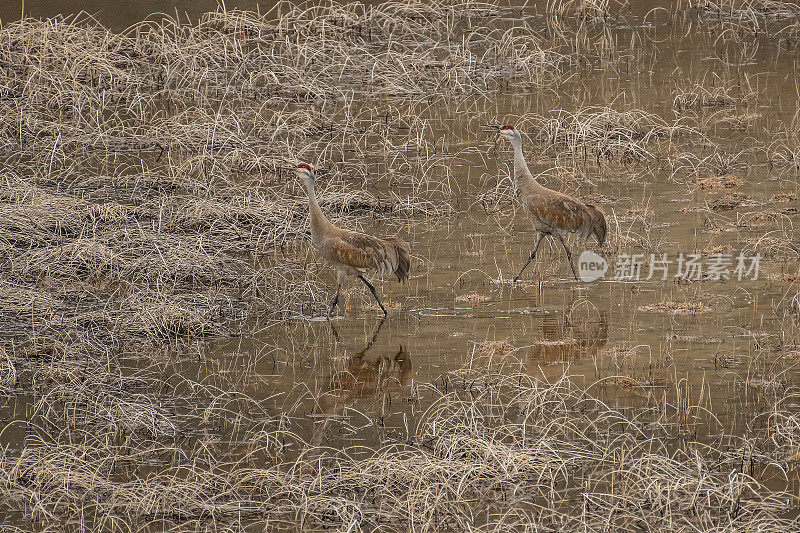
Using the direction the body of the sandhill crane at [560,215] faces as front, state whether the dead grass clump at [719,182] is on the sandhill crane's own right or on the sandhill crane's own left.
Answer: on the sandhill crane's own right

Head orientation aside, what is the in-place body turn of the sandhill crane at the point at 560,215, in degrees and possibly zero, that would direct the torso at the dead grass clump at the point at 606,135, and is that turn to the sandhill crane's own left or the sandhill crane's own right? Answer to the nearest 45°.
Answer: approximately 90° to the sandhill crane's own right

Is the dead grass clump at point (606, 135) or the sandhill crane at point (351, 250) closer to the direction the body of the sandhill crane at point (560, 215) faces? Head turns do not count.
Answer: the sandhill crane

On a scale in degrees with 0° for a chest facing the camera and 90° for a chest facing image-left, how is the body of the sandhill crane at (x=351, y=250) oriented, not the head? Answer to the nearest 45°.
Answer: approximately 90°

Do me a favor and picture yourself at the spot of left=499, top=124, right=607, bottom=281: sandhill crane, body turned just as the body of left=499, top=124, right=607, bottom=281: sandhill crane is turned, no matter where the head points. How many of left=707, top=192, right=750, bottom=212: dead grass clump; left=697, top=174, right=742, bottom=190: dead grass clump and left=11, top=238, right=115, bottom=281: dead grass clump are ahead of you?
1

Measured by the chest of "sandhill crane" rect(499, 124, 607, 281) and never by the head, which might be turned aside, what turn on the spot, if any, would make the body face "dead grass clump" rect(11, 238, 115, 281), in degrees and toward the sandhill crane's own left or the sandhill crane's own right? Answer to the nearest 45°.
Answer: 0° — it already faces it

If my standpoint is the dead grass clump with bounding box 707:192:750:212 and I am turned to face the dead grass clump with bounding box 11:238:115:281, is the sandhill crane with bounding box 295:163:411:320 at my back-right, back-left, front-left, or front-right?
front-left

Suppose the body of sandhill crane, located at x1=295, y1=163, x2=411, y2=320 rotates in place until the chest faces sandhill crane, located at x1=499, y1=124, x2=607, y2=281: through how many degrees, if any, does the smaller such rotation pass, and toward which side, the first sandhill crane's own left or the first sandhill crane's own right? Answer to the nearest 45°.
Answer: approximately 180°

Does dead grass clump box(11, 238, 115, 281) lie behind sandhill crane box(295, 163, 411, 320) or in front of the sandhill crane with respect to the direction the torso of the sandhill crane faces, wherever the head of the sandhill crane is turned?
in front

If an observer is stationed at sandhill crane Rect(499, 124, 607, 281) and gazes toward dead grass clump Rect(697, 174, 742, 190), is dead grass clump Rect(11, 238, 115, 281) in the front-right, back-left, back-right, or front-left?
back-left

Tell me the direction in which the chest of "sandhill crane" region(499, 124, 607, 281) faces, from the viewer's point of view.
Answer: to the viewer's left

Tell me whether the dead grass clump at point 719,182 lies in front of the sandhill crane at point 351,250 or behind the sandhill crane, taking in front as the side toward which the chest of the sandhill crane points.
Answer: behind
